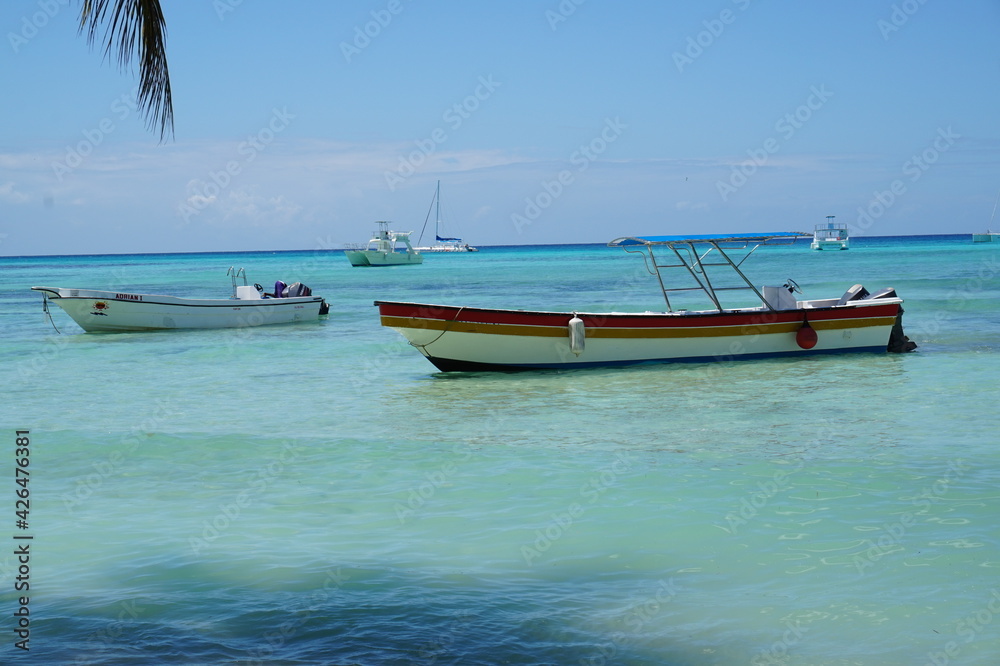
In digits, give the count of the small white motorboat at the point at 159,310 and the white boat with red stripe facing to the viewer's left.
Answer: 2

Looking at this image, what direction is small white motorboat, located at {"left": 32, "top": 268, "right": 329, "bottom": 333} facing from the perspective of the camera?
to the viewer's left

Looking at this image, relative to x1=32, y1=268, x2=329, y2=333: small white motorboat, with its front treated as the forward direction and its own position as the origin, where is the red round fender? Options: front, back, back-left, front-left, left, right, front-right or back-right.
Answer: back-left

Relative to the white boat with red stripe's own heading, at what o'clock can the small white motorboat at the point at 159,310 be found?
The small white motorboat is roughly at 1 o'clock from the white boat with red stripe.

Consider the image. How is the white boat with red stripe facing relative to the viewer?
to the viewer's left
